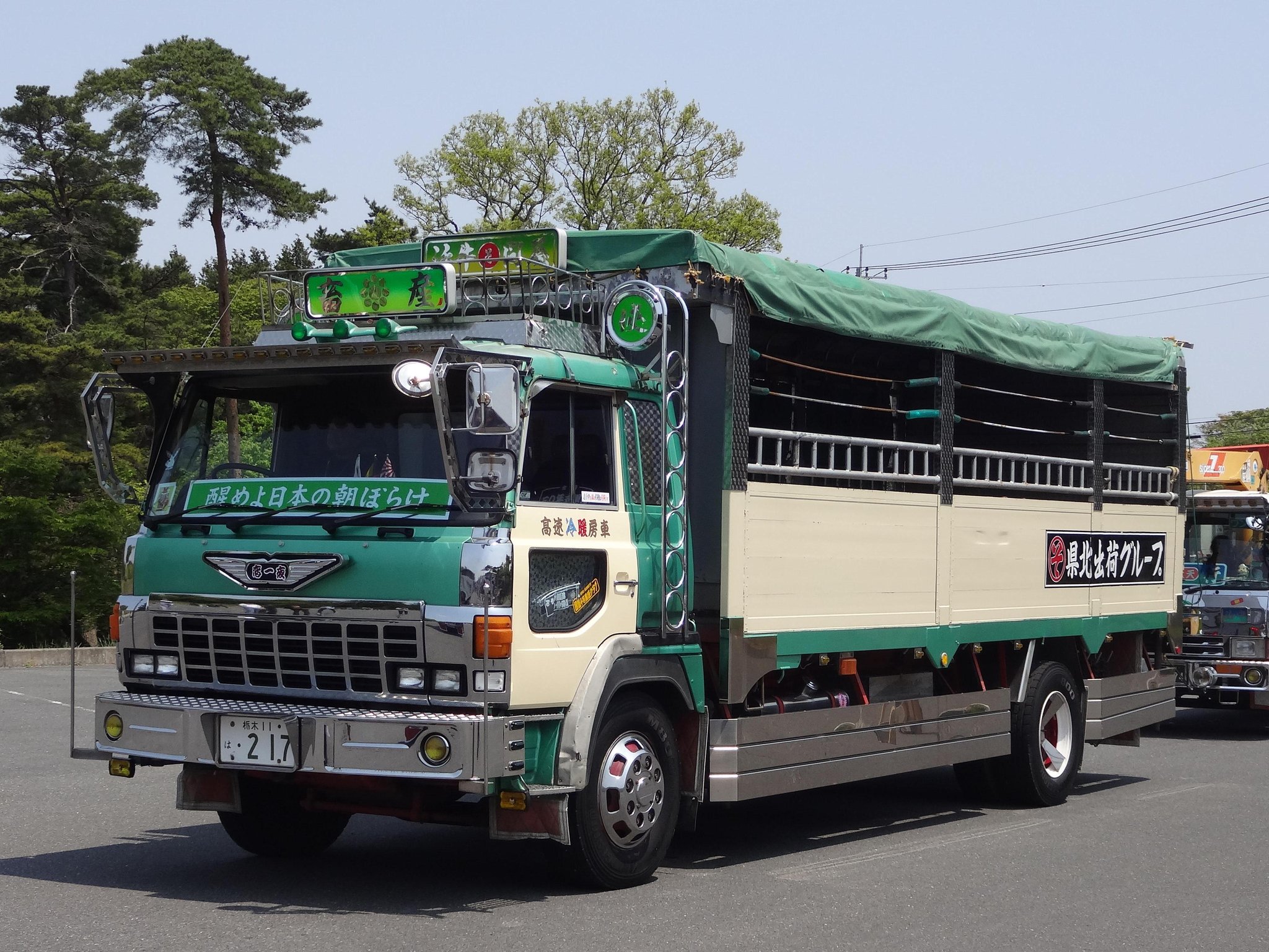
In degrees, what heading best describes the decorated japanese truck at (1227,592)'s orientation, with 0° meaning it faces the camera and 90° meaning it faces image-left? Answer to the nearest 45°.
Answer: approximately 0°

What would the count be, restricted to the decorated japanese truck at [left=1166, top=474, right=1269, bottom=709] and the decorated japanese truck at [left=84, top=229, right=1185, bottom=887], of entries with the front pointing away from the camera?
0

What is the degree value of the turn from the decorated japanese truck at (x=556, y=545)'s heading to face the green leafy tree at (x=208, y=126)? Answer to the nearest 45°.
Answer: approximately 135° to its right

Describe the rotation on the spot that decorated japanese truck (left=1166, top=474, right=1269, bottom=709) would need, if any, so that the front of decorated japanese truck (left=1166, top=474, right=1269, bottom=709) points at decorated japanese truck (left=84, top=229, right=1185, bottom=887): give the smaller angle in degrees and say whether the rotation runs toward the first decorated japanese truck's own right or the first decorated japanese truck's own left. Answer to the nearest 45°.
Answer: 0° — it already faces it
